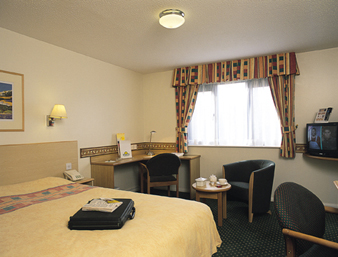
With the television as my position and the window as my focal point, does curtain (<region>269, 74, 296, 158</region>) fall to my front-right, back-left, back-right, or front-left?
front-right

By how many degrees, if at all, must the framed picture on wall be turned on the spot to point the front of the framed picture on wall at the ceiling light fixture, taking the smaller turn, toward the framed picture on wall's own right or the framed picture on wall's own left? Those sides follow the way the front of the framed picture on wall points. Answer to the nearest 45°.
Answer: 0° — it already faces it

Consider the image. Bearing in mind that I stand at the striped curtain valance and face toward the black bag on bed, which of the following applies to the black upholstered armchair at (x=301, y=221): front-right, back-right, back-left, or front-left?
front-left

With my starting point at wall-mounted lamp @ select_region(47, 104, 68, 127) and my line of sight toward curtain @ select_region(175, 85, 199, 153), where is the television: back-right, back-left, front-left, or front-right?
front-right

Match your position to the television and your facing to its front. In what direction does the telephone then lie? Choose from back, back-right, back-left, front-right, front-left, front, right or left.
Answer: front

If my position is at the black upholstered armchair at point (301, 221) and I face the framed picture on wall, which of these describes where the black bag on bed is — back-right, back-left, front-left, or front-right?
front-left

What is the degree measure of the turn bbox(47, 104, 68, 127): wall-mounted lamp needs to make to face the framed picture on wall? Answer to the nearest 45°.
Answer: approximately 135° to its right

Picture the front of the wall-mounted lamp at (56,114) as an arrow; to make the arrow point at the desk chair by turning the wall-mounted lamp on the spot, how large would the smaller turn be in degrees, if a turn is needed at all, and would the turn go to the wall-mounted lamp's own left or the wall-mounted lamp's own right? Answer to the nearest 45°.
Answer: approximately 45° to the wall-mounted lamp's own left

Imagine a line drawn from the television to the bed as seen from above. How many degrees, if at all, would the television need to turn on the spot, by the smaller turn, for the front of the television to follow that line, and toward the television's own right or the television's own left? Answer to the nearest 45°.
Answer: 0° — it already faces it

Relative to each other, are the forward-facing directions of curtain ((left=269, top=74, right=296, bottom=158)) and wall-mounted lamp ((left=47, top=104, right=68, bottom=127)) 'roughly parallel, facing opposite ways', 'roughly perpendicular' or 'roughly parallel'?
roughly perpendicular

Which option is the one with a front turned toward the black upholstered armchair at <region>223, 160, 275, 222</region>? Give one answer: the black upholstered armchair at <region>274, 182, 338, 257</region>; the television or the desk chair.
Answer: the television

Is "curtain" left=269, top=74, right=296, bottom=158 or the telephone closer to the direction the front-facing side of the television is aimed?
the telephone

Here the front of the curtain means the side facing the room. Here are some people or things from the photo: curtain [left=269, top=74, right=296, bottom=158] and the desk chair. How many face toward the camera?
1

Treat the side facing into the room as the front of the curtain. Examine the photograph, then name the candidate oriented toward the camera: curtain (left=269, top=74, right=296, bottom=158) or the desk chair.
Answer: the curtain

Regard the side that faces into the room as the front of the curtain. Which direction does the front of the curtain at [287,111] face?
toward the camera

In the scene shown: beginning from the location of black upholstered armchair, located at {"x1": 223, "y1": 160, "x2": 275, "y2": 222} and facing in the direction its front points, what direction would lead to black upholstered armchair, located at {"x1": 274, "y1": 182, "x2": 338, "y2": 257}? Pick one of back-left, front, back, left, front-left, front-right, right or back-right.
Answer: front-left

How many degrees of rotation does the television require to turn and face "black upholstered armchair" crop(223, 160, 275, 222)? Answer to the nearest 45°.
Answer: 0° — it already faces it
